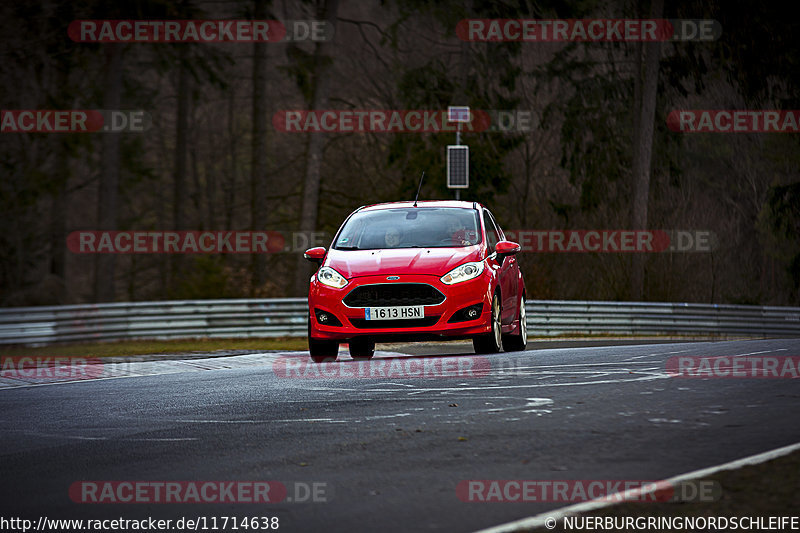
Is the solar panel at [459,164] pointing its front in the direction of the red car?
yes

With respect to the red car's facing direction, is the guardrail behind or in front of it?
behind

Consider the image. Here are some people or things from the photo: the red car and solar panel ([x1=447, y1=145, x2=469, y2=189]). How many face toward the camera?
2

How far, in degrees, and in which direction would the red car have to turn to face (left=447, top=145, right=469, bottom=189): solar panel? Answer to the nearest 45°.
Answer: approximately 180°

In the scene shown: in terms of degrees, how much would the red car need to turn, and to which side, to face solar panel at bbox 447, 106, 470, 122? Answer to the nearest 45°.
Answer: approximately 180°

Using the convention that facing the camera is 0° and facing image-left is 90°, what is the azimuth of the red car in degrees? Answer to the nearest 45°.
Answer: approximately 0°
